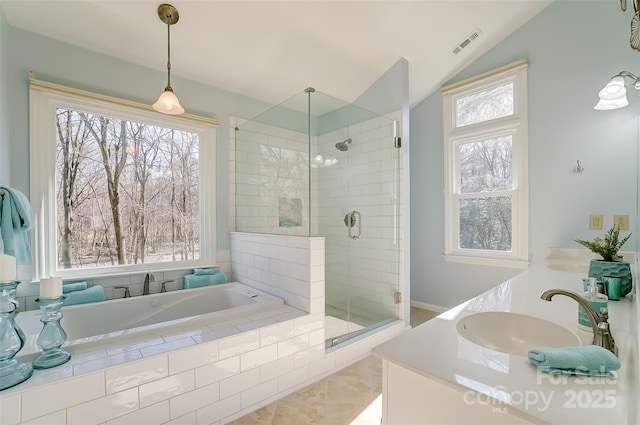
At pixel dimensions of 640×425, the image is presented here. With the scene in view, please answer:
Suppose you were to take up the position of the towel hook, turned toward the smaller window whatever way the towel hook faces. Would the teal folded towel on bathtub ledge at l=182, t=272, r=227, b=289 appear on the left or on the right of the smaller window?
left

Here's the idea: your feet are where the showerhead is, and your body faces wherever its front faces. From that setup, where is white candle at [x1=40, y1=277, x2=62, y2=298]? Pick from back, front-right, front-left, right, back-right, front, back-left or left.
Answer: front

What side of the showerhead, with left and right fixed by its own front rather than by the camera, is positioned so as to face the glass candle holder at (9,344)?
front

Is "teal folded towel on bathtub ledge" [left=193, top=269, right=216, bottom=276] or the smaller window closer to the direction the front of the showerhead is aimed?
the teal folded towel on bathtub ledge

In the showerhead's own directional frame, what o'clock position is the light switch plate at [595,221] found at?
The light switch plate is roughly at 8 o'clock from the showerhead.

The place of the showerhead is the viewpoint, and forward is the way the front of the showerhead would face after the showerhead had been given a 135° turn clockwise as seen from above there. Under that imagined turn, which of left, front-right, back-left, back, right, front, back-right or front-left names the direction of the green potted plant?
back-right

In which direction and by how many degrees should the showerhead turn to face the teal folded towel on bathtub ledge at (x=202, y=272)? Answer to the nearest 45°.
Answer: approximately 45° to its right

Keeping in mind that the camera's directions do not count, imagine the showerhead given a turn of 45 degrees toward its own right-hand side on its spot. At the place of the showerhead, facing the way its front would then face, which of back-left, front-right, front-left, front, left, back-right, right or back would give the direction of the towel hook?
back

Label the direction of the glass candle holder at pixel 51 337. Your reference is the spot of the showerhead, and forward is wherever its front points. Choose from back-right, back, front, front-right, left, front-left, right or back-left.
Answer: front

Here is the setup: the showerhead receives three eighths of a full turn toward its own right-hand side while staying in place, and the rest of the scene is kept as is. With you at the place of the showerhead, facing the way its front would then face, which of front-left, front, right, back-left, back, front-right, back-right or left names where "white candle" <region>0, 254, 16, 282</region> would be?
back-left

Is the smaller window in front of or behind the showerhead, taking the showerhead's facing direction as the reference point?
behind

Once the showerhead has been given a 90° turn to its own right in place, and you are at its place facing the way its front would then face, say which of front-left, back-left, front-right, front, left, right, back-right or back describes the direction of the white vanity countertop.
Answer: back-left

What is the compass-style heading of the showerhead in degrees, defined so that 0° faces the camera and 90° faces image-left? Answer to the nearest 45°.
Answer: approximately 45°

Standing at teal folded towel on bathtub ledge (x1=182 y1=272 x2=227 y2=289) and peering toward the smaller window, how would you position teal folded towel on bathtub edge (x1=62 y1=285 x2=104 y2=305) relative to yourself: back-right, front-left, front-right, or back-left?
back-right

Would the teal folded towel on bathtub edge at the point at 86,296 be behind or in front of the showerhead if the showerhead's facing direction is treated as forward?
in front

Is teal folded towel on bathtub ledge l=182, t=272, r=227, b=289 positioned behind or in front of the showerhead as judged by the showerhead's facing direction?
in front

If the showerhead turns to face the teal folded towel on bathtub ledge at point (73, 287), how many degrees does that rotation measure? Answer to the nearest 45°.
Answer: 0° — it already faces it
